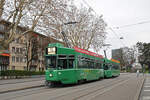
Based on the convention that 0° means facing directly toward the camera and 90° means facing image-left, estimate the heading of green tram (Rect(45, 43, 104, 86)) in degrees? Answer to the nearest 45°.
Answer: approximately 45°

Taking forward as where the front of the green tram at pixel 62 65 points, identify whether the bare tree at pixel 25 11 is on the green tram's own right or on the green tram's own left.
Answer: on the green tram's own right
